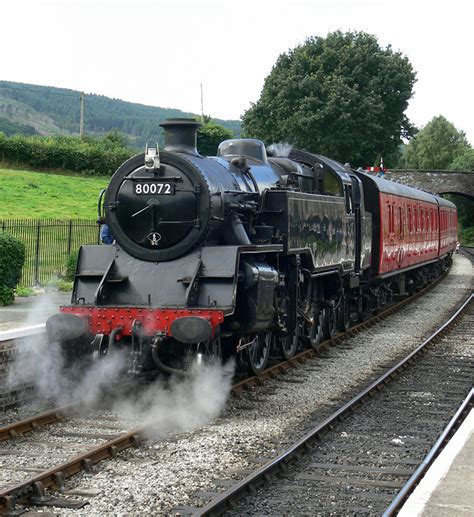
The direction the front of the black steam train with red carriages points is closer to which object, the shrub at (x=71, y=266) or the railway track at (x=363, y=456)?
the railway track

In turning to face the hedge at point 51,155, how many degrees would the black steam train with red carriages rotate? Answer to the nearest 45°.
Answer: approximately 135° to its right

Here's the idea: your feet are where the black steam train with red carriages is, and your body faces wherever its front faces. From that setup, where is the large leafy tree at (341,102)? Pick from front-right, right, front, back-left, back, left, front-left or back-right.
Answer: back-right

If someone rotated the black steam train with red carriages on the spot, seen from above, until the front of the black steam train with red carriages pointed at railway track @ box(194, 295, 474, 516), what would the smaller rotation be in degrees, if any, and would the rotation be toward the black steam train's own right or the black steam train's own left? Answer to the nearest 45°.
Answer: approximately 90° to the black steam train's own left

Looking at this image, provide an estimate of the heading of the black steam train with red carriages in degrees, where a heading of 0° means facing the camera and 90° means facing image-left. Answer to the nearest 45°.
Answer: approximately 45°

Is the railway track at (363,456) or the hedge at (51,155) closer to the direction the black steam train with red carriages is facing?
the railway track

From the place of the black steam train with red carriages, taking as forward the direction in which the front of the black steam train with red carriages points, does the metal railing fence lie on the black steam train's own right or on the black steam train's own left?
on the black steam train's own right

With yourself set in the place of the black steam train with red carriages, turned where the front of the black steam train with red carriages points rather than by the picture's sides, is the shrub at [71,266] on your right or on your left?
on your right

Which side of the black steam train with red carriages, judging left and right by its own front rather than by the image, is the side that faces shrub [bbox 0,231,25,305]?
right
